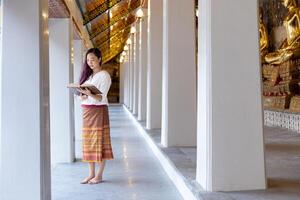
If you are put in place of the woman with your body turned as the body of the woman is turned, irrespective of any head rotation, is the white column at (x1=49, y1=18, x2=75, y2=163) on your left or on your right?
on your right

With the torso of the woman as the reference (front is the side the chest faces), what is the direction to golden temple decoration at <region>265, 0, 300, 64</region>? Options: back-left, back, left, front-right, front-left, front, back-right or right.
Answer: back

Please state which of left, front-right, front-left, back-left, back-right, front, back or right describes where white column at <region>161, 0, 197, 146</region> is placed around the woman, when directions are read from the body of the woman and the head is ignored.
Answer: back

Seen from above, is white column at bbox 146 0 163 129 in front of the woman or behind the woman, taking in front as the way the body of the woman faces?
behind

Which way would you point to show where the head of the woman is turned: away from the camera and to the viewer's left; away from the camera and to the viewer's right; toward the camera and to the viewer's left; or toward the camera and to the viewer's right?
toward the camera and to the viewer's left

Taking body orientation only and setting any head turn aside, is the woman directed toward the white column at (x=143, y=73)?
no

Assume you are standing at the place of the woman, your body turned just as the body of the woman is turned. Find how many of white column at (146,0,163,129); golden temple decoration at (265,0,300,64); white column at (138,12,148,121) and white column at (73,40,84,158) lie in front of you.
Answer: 0

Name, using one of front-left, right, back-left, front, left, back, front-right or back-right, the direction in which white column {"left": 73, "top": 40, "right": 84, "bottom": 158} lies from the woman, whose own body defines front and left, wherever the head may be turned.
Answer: back-right

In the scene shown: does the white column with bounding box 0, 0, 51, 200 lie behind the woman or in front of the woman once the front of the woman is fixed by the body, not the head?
in front

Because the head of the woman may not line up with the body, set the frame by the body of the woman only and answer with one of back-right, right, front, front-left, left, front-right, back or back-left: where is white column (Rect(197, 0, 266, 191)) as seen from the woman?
left

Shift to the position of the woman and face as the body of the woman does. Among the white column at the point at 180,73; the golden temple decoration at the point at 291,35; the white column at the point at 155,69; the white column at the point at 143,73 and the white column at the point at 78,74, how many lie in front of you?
0

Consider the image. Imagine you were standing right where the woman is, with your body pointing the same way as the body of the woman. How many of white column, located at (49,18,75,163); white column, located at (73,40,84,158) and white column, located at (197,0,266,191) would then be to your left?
1

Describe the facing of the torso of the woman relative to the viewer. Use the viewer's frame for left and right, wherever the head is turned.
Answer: facing the viewer and to the left of the viewer

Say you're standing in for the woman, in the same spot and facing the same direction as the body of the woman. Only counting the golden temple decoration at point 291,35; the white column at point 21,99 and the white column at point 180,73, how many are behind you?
2
